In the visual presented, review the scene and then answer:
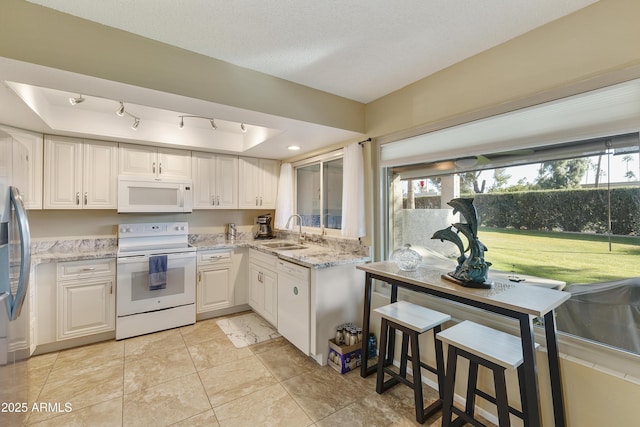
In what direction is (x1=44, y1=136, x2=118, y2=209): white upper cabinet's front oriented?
toward the camera

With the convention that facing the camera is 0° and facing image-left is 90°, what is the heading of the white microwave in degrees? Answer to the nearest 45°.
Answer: approximately 0°

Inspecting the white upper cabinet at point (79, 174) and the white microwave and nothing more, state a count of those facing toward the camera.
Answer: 2

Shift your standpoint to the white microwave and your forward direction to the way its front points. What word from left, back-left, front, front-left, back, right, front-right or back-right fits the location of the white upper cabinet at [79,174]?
right

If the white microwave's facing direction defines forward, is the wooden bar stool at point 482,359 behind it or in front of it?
in front

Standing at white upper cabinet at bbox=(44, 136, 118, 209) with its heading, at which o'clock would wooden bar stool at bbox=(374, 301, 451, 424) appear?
The wooden bar stool is roughly at 11 o'clock from the white upper cabinet.

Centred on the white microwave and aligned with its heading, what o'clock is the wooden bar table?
The wooden bar table is roughly at 11 o'clock from the white microwave.

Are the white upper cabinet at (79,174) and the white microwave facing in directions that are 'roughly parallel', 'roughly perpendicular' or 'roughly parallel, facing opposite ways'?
roughly parallel

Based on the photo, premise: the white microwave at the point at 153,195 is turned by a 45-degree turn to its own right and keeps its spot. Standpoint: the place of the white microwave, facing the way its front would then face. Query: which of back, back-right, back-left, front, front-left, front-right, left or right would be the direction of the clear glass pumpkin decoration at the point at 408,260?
left
